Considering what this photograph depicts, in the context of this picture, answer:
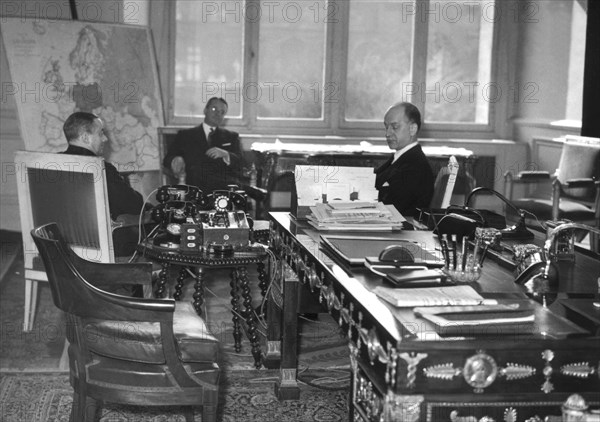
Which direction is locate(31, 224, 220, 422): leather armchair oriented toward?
to the viewer's right

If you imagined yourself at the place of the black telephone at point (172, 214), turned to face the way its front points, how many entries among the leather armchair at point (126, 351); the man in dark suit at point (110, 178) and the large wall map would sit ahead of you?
1

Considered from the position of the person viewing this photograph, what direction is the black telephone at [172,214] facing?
facing the viewer

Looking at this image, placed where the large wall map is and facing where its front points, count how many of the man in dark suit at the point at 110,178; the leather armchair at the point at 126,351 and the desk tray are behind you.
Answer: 0

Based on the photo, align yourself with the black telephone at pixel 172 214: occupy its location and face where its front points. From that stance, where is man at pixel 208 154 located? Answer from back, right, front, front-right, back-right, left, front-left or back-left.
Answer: back

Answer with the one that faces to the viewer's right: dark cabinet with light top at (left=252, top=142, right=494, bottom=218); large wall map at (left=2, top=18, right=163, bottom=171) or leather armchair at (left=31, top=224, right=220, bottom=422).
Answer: the leather armchair

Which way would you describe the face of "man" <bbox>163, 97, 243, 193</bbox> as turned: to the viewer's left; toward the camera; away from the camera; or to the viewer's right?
toward the camera

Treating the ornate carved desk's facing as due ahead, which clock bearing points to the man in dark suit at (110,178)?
The man in dark suit is roughly at 2 o'clock from the ornate carved desk.

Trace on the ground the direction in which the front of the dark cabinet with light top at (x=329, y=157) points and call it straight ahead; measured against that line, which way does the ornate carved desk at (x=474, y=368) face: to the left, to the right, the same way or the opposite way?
to the right

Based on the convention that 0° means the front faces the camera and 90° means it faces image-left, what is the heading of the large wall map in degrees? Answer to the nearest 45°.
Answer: approximately 0°

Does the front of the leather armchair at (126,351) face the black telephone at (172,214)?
no

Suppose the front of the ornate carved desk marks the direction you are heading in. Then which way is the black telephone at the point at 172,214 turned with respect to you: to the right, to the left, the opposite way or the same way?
to the left

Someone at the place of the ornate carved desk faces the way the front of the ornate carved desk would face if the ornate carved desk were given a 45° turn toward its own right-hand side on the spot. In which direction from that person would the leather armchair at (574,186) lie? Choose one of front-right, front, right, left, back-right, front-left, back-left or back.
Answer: front-right

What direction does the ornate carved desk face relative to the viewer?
to the viewer's left

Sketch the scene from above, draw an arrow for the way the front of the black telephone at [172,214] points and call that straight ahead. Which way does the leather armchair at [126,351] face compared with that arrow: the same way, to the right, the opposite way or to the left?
to the left
